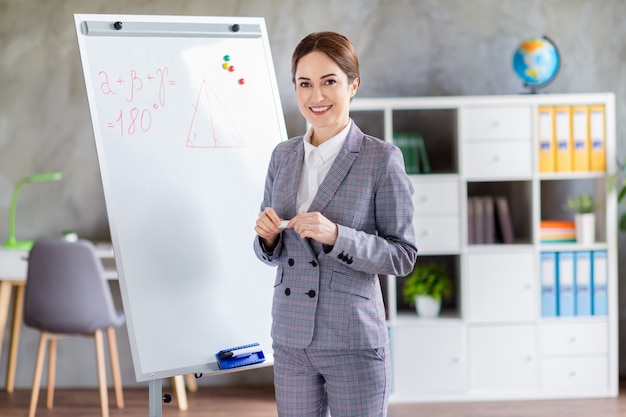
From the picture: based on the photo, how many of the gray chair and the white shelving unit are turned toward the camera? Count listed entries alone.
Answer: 1

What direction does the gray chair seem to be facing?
away from the camera

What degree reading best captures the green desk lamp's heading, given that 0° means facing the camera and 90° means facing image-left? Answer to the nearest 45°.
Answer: approximately 270°

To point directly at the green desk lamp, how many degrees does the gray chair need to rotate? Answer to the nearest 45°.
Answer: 0° — it already faces it

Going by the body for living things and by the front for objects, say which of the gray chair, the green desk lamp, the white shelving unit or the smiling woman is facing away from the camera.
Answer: the gray chair

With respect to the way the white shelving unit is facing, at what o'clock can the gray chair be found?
The gray chair is roughly at 2 o'clock from the white shelving unit.

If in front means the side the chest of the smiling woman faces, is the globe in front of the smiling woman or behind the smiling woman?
behind

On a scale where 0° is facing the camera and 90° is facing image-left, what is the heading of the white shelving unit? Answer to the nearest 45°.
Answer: approximately 0°

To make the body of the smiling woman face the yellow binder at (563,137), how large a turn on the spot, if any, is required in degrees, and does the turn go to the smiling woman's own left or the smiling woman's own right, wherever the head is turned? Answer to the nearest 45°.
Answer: approximately 180°

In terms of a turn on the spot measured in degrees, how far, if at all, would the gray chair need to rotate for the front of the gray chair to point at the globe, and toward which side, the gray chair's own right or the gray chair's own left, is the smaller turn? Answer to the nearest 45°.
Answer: approximately 90° to the gray chair's own right

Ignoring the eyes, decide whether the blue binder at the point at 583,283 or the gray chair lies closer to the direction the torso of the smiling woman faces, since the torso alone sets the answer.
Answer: the gray chair

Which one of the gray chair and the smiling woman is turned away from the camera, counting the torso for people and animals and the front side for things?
the gray chair
